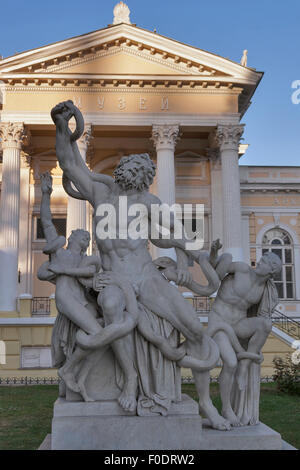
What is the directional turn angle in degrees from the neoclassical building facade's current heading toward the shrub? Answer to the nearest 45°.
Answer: approximately 45° to its left

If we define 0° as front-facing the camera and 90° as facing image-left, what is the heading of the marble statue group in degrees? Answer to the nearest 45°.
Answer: approximately 0°

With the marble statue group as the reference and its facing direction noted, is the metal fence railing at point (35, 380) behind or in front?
behind

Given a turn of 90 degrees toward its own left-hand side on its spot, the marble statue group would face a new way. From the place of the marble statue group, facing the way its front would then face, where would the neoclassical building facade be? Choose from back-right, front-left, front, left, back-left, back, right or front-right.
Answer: left

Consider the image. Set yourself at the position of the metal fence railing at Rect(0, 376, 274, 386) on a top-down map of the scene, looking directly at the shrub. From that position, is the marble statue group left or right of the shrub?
right

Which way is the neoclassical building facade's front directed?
toward the camera
